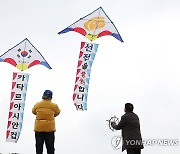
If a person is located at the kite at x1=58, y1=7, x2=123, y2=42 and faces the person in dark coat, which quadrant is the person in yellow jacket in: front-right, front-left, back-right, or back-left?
front-right

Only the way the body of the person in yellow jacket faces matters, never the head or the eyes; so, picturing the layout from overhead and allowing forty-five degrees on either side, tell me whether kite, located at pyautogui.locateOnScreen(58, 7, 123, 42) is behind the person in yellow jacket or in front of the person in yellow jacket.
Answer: in front

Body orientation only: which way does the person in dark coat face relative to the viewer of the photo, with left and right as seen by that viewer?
facing away from the viewer and to the left of the viewer

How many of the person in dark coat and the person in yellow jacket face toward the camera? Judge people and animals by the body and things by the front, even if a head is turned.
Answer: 0

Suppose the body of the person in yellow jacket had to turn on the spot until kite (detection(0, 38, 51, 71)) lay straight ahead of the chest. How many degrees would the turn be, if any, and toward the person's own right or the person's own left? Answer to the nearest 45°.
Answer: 0° — they already face it

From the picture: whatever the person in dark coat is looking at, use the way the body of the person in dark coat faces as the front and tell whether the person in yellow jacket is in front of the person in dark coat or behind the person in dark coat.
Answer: in front

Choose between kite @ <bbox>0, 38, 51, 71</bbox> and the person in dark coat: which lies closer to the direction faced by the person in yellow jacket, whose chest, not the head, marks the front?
the kite

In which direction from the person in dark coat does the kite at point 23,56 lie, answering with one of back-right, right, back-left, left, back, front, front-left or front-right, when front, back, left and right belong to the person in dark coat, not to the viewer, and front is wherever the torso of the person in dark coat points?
front

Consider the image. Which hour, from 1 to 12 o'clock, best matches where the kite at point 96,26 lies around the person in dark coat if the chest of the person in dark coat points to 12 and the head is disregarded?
The kite is roughly at 1 o'clock from the person in dark coat.

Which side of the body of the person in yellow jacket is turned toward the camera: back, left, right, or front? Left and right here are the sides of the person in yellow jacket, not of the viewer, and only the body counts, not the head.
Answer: back

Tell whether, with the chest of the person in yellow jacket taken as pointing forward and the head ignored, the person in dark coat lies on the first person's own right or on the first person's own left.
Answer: on the first person's own right
